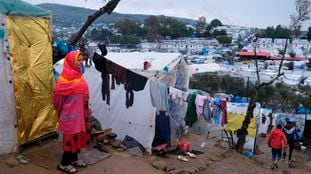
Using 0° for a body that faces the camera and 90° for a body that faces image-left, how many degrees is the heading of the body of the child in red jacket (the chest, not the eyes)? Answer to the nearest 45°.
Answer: approximately 180°

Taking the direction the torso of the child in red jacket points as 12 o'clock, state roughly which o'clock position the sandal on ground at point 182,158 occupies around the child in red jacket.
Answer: The sandal on ground is roughly at 7 o'clock from the child in red jacket.

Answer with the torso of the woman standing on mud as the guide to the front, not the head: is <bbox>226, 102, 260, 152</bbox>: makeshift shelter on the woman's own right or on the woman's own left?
on the woman's own left

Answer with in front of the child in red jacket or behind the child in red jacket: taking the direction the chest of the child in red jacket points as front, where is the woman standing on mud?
behind

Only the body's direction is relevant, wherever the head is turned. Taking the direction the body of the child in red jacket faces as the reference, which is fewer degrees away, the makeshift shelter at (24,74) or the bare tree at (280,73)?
the bare tree

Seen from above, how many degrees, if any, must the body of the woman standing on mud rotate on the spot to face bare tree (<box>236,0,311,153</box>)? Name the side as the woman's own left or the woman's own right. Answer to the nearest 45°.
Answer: approximately 45° to the woman's own left

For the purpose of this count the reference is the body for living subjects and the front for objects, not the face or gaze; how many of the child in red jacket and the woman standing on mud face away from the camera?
1

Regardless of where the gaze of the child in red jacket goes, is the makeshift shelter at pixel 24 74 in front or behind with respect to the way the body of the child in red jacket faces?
behind
